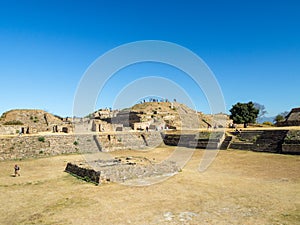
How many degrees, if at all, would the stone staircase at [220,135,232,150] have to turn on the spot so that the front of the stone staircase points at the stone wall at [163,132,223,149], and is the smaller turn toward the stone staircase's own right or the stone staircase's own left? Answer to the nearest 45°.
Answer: approximately 90° to the stone staircase's own right

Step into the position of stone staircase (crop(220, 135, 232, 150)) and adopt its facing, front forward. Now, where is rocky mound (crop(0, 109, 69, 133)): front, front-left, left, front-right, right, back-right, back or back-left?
front-right

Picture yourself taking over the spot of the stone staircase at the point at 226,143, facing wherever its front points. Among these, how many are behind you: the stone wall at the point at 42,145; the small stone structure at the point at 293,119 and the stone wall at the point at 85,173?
1

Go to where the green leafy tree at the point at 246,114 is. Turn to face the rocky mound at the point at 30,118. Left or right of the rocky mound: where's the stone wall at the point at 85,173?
left

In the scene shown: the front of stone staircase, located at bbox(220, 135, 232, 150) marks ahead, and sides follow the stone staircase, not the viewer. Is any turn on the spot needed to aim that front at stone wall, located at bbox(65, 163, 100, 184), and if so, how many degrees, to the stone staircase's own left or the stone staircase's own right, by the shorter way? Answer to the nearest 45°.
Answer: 0° — it already faces it

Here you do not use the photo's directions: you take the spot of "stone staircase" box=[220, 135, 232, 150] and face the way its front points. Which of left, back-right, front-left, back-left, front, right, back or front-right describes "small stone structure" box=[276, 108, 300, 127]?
back

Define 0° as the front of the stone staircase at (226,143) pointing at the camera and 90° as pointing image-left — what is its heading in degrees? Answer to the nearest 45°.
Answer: approximately 45°

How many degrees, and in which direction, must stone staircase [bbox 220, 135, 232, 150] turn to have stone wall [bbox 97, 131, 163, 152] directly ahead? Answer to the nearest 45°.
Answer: approximately 45° to its right

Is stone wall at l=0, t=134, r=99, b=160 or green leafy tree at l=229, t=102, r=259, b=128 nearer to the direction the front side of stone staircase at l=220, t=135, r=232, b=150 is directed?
the stone wall
